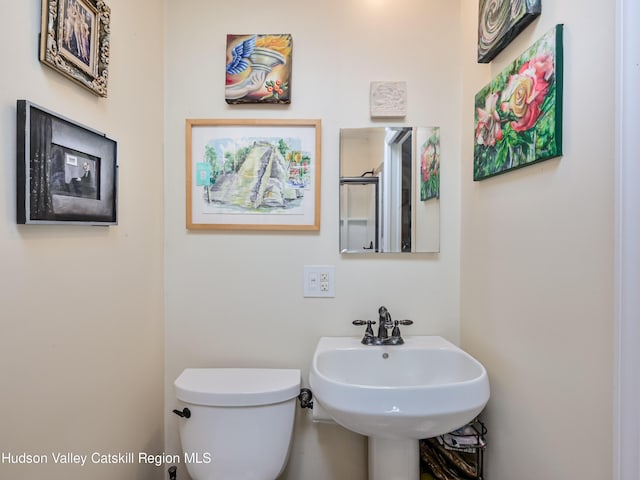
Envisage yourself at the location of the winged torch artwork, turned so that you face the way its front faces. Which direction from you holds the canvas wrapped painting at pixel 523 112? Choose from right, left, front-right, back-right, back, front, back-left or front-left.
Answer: front-left

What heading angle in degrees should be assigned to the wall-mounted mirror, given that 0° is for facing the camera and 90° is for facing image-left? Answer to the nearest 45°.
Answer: approximately 0°

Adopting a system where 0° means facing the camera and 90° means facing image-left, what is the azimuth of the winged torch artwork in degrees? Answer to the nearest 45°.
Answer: approximately 0°
